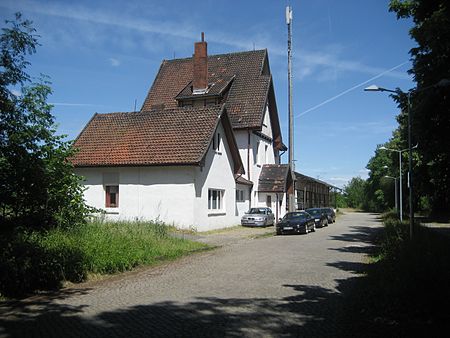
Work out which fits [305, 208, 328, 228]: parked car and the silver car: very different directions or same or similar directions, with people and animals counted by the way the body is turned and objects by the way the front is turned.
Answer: same or similar directions

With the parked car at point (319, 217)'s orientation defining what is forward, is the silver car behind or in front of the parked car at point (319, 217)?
in front

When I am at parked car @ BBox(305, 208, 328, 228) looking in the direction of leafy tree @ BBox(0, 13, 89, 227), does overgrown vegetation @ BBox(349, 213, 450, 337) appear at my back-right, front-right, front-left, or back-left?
front-left

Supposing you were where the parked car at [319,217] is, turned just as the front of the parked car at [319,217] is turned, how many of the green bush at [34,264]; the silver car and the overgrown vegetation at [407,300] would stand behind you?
0

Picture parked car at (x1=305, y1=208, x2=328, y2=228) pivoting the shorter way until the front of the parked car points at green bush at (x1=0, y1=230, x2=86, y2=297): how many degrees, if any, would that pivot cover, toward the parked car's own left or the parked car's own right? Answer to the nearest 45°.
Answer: approximately 45° to the parked car's own left

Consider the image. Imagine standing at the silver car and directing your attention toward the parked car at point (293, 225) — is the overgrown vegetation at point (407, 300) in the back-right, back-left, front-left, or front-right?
front-right

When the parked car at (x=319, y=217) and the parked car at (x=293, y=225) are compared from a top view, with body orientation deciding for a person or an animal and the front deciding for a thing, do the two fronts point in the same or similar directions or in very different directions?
same or similar directions

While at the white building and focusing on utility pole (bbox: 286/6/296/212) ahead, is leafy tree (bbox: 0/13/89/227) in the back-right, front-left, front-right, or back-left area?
back-right

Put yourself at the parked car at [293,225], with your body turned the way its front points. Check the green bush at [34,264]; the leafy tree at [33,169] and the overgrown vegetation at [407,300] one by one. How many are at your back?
0

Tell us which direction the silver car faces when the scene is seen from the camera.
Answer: facing the viewer and to the left of the viewer

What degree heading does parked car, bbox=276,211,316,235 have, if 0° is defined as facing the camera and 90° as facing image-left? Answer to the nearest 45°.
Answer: approximately 45°
